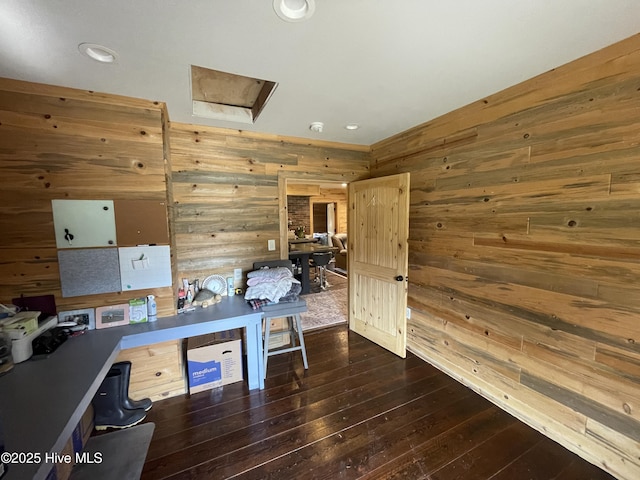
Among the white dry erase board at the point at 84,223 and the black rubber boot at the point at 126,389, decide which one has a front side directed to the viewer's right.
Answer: the black rubber boot

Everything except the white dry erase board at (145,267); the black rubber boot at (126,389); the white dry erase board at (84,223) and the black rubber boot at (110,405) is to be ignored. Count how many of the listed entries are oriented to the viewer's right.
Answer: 2

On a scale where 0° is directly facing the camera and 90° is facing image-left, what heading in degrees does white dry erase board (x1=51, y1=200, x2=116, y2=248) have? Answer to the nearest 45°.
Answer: approximately 0°

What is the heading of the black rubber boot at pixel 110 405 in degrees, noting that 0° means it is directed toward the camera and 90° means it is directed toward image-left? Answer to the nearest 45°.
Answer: approximately 270°

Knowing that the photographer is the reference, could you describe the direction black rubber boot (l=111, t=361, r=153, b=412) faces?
facing to the right of the viewer

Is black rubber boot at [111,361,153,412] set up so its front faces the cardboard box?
yes

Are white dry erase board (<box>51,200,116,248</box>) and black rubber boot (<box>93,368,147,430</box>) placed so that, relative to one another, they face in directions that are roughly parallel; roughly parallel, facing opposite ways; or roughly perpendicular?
roughly perpendicular

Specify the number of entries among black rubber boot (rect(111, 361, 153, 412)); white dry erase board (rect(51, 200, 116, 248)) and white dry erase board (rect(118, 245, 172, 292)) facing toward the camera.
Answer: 2

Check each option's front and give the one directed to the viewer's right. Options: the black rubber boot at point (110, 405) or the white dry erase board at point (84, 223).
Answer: the black rubber boot

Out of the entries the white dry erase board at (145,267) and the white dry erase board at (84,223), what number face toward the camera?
2
